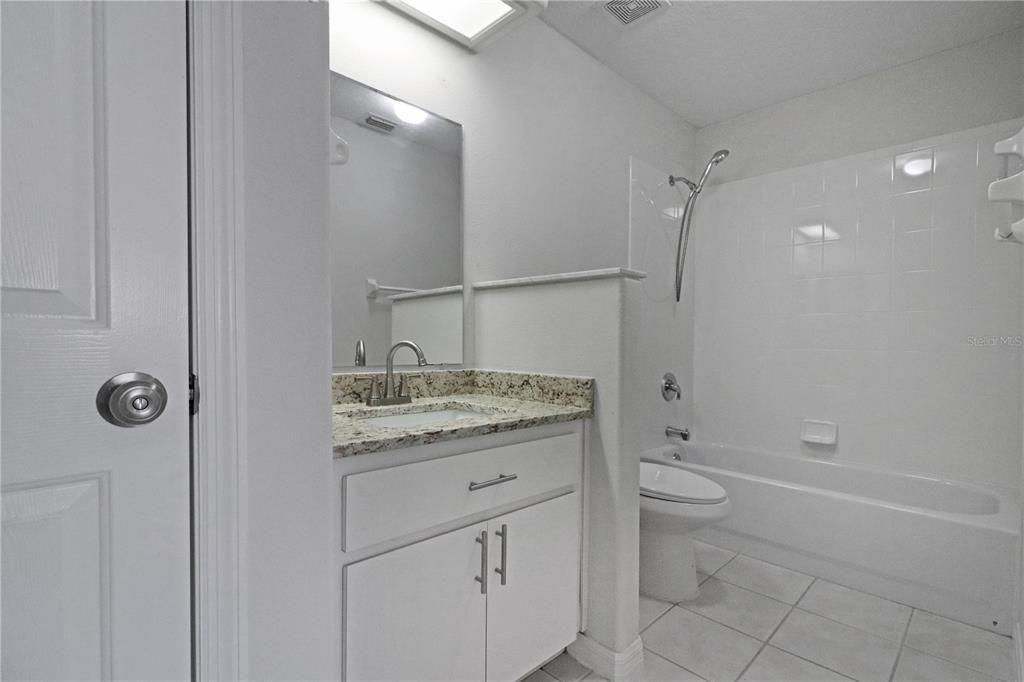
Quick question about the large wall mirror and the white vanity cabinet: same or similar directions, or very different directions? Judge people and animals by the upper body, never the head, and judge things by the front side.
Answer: same or similar directions

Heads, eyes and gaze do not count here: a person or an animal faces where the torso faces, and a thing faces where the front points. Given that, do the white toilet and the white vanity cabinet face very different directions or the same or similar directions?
same or similar directions

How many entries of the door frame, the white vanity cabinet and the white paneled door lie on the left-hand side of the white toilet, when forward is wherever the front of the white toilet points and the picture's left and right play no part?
0

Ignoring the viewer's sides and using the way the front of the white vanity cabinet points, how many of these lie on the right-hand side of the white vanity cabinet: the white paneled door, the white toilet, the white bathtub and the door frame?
2

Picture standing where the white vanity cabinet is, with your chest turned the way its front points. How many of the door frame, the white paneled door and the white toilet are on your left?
1

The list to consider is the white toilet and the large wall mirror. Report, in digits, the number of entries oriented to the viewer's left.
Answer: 0

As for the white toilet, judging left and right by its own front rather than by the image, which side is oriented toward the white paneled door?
right

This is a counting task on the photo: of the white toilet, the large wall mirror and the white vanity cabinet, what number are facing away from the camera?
0

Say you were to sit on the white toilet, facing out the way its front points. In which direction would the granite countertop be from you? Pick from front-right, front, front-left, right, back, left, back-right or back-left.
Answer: right

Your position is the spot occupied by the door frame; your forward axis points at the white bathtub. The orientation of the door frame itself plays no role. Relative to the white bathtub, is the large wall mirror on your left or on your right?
left

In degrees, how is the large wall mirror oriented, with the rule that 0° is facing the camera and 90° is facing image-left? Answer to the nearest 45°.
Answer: approximately 315°

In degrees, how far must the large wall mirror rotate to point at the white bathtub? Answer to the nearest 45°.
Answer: approximately 45° to its left

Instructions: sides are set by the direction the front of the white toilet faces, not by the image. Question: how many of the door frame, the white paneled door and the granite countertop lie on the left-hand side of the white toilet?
0

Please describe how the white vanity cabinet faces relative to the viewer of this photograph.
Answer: facing the viewer and to the right of the viewer

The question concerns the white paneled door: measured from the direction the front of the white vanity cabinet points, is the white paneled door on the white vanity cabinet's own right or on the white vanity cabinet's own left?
on the white vanity cabinet's own right

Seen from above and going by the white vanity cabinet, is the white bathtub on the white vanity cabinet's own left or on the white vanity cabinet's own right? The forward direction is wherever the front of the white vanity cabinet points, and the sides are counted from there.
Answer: on the white vanity cabinet's own left

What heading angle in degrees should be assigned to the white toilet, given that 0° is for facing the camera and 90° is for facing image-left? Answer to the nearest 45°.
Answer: approximately 315°
